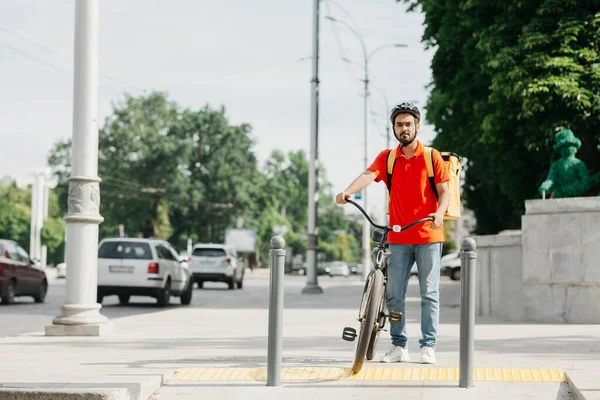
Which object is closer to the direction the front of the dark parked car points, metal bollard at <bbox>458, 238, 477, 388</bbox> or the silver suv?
the silver suv

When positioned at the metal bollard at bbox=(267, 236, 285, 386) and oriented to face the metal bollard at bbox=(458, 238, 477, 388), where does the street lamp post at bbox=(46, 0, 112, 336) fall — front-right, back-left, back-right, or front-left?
back-left

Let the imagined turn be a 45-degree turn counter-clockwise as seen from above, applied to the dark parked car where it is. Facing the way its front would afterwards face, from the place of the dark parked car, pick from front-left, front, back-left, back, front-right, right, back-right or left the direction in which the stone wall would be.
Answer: back-right

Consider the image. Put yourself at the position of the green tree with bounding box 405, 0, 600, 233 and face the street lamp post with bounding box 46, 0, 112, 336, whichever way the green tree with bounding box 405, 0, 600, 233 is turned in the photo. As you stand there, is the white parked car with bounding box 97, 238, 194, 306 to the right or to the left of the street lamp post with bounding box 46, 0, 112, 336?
right

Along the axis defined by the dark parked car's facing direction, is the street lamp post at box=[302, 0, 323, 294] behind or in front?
in front

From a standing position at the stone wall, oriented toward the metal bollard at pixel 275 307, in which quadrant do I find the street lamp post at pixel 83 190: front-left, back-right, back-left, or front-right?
front-right

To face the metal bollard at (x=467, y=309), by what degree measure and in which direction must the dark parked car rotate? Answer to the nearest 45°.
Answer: approximately 135° to its right

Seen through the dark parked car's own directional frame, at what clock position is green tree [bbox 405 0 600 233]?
The green tree is roughly at 2 o'clock from the dark parked car.

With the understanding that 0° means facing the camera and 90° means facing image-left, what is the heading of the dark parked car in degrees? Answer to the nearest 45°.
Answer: approximately 225°

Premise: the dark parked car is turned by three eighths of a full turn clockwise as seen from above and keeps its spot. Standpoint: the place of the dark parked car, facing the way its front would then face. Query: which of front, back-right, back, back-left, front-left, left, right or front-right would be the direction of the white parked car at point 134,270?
front-left
